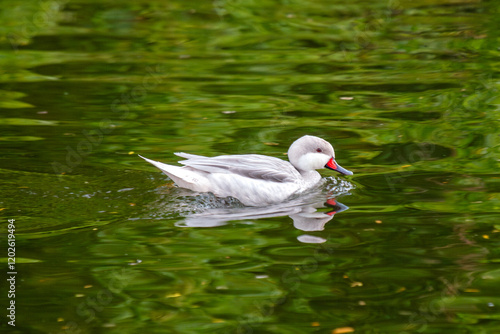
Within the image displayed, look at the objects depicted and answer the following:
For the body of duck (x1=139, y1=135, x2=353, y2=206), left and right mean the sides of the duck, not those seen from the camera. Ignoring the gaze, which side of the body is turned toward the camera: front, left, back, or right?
right
